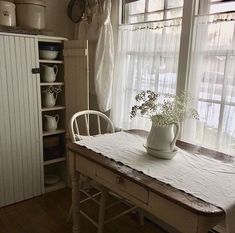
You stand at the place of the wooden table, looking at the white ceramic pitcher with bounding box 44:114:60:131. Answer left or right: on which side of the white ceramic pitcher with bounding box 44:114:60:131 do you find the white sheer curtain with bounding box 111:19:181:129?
right

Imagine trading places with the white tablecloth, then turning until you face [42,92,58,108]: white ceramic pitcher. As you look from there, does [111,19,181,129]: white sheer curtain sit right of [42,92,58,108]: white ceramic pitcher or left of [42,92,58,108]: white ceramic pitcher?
right

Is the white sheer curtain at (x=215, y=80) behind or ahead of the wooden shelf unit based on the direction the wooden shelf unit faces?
ahead

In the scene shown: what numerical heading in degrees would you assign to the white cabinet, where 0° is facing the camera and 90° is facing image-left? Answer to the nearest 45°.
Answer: approximately 315°

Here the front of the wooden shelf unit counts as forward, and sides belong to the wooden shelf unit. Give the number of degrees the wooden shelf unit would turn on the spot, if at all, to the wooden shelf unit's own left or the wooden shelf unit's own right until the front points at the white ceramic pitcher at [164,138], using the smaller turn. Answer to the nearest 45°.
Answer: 0° — it already faces it
